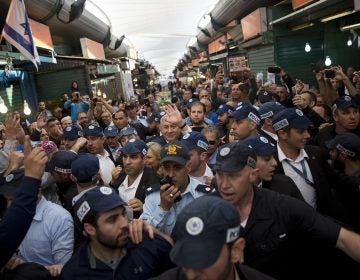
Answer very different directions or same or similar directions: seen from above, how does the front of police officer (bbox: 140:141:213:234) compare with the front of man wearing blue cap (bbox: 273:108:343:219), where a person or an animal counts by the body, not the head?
same or similar directions

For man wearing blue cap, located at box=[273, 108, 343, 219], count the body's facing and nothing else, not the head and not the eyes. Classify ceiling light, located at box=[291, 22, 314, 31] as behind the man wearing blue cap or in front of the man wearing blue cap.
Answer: behind

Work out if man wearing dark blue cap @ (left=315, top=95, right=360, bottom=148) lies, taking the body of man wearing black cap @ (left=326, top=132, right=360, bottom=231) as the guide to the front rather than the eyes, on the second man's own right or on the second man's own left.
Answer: on the second man's own right

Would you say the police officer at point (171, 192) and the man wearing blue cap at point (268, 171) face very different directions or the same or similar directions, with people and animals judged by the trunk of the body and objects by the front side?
same or similar directions

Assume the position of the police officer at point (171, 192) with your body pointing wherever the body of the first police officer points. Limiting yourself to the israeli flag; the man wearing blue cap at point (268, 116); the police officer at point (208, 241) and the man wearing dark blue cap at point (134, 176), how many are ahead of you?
1

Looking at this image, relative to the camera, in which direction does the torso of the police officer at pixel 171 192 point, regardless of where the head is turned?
toward the camera

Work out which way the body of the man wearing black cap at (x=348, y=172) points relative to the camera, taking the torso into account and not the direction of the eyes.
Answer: to the viewer's left

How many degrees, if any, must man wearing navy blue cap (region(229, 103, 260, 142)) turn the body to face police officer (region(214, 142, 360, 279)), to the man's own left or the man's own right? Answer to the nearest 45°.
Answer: approximately 45° to the man's own left

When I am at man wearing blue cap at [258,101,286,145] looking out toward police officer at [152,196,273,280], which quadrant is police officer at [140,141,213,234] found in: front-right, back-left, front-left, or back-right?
front-right

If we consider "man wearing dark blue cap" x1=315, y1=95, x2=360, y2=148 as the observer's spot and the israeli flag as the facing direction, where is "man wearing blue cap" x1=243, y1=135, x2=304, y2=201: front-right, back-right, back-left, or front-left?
front-left

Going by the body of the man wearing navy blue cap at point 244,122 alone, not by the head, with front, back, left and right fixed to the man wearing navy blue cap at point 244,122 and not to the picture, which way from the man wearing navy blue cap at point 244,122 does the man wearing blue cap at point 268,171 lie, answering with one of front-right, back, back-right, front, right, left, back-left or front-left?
front-left

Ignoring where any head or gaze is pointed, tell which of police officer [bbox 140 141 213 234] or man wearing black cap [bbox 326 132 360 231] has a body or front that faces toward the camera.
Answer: the police officer

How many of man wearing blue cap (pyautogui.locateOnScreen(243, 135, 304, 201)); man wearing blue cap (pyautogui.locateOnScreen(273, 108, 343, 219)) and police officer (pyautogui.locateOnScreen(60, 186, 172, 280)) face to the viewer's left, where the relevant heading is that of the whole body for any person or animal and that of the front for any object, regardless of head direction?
0
